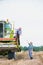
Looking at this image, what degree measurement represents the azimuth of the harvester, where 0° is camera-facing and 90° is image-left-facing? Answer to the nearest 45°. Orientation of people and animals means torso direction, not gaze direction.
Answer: approximately 0°
